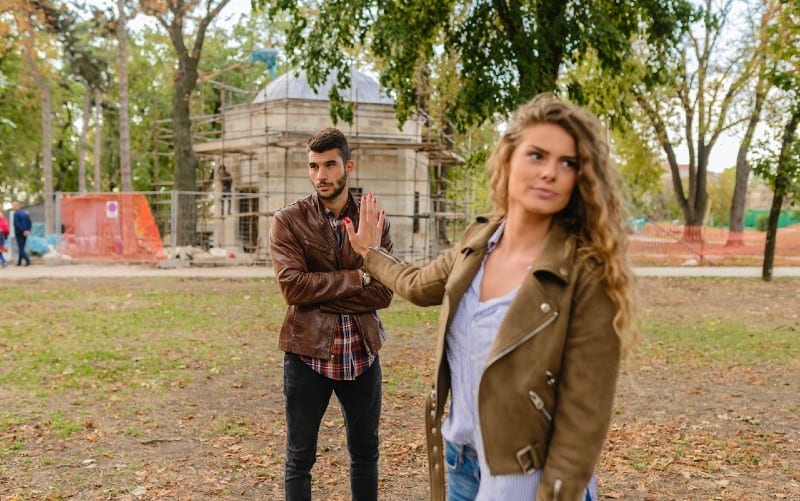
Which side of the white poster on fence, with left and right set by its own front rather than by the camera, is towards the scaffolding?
left

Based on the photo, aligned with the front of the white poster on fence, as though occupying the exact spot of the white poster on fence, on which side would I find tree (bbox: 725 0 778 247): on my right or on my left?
on my left

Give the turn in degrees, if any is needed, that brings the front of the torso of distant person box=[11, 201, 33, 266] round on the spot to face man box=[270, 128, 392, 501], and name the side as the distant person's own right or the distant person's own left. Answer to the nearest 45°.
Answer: approximately 90° to the distant person's own left
